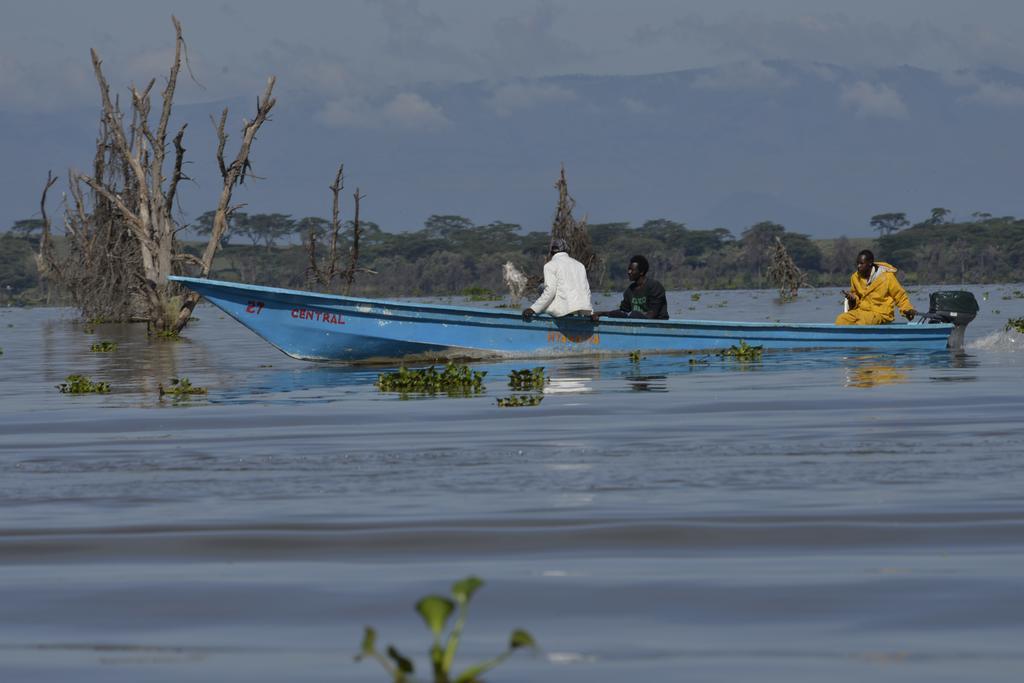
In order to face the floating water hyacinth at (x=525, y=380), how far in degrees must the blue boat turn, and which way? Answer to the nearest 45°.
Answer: approximately 90° to its left

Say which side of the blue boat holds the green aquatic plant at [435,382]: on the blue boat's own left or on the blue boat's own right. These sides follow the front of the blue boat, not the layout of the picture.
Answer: on the blue boat's own left

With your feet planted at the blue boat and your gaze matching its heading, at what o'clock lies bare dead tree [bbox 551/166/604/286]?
The bare dead tree is roughly at 3 o'clock from the blue boat.

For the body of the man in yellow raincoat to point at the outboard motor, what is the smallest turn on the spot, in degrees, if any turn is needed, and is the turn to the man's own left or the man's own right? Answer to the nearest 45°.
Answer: approximately 180°

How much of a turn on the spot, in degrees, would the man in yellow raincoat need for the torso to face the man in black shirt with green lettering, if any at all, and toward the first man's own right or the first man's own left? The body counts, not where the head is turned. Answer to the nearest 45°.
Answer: approximately 45° to the first man's own right

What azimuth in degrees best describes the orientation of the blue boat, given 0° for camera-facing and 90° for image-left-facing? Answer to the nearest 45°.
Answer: approximately 90°

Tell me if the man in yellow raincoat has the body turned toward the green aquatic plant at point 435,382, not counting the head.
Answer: yes

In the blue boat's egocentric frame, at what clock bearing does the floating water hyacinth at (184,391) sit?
The floating water hyacinth is roughly at 10 o'clock from the blue boat.
